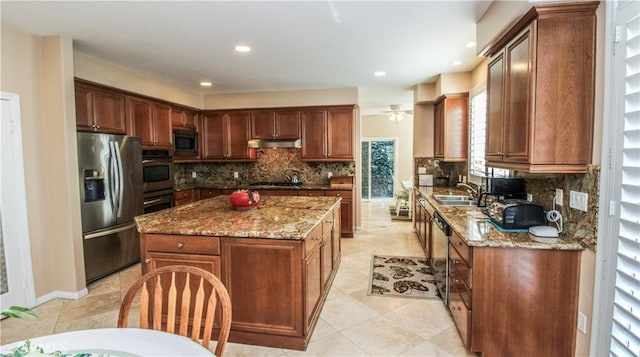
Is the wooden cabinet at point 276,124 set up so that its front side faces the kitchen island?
yes

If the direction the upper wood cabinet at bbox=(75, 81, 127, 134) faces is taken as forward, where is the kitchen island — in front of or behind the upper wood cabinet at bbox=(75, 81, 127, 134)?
in front

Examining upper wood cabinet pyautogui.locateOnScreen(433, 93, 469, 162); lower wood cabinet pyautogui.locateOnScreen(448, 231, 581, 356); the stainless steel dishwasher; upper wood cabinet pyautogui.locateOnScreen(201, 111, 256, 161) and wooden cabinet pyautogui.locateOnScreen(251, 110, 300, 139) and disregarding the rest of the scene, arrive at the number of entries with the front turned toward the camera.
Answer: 2

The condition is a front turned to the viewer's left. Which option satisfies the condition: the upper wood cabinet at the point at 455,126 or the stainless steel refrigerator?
the upper wood cabinet

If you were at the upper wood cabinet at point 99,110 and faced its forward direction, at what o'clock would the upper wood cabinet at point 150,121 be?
the upper wood cabinet at point 150,121 is roughly at 9 o'clock from the upper wood cabinet at point 99,110.

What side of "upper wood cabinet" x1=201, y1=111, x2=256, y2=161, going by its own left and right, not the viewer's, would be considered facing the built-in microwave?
right

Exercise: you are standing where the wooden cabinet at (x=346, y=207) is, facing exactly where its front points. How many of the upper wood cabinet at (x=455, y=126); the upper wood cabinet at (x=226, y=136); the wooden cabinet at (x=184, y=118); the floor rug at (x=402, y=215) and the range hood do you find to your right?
3

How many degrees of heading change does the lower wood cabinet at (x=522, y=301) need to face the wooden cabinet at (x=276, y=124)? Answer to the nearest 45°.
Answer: approximately 45° to its right

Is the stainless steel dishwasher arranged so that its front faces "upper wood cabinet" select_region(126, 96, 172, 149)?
yes

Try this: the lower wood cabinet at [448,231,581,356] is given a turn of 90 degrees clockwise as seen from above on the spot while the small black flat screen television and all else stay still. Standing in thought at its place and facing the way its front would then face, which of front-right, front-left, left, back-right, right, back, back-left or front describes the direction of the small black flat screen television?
front

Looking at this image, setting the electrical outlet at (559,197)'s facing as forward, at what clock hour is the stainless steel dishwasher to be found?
The stainless steel dishwasher is roughly at 2 o'clock from the electrical outlet.

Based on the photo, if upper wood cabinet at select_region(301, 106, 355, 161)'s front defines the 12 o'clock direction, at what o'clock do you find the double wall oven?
The double wall oven is roughly at 2 o'clock from the upper wood cabinet.

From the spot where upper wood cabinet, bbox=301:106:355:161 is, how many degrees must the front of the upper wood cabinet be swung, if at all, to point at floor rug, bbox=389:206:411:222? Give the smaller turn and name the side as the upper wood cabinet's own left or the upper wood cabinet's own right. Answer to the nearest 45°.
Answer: approximately 135° to the upper wood cabinet's own left

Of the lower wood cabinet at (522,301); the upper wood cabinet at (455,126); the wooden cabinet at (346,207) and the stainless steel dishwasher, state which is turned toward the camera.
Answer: the wooden cabinet

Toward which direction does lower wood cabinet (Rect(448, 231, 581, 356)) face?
to the viewer's left

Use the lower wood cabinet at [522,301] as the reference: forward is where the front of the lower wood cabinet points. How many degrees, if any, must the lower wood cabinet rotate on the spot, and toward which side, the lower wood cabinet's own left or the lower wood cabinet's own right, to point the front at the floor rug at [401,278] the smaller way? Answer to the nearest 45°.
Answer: approximately 45° to the lower wood cabinet's own right
